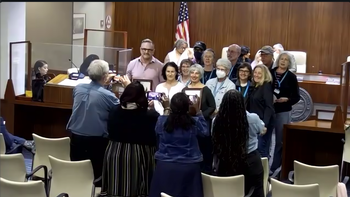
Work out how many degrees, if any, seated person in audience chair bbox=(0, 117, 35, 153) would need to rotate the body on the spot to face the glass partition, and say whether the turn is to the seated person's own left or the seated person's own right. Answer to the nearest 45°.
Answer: approximately 90° to the seated person's own left

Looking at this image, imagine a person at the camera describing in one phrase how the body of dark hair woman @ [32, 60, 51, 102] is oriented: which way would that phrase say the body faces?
to the viewer's right

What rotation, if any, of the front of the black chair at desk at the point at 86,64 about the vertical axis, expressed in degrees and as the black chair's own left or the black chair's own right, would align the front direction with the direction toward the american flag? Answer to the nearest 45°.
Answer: approximately 90° to the black chair's own left

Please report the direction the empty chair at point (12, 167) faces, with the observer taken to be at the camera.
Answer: facing away from the viewer and to the right of the viewer

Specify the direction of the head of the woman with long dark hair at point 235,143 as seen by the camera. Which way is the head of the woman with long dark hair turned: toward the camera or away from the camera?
away from the camera

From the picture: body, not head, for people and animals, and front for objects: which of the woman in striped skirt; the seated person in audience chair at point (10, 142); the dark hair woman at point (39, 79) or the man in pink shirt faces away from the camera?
the woman in striped skirt

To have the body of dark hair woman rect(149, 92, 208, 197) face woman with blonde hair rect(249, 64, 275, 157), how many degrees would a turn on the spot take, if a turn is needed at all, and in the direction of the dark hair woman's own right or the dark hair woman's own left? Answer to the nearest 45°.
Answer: approximately 45° to the dark hair woman's own right

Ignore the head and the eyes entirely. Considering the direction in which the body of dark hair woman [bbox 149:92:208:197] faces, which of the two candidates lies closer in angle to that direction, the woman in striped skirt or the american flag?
the american flag

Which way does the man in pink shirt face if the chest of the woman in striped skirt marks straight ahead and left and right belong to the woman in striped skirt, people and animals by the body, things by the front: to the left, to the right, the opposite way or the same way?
the opposite way

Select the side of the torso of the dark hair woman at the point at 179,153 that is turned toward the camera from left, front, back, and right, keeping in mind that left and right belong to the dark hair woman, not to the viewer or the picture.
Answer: back

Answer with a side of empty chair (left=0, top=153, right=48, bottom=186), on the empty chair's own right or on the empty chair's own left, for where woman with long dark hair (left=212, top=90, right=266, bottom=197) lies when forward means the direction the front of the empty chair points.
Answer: on the empty chair's own right

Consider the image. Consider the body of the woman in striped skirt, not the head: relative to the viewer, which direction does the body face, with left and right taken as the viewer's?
facing away from the viewer

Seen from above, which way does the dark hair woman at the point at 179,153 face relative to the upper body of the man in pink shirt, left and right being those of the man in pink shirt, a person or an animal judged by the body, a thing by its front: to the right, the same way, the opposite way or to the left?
the opposite way

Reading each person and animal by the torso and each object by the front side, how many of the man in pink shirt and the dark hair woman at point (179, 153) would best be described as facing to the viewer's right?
0

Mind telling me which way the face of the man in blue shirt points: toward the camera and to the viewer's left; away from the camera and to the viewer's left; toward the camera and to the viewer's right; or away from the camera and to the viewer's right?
away from the camera and to the viewer's right
